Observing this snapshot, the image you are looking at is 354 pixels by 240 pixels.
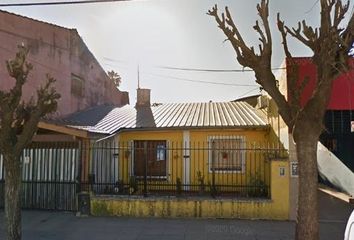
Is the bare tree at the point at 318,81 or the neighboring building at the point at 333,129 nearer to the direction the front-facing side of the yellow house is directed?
the bare tree

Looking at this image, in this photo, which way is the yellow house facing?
toward the camera

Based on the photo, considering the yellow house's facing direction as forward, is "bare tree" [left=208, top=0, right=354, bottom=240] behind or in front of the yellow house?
in front

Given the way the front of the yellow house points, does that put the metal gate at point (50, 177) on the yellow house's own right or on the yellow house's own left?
on the yellow house's own right

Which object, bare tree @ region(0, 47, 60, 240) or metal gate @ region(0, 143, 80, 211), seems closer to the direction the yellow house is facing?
the bare tree

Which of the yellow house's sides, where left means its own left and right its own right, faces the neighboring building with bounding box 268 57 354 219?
left

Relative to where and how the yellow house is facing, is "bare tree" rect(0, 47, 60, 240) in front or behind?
in front

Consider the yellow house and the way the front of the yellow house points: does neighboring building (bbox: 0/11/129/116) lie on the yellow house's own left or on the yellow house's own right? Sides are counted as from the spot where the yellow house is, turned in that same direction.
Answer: on the yellow house's own right

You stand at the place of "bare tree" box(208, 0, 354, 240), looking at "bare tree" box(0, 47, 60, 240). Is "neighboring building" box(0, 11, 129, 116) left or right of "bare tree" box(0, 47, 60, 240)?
right
